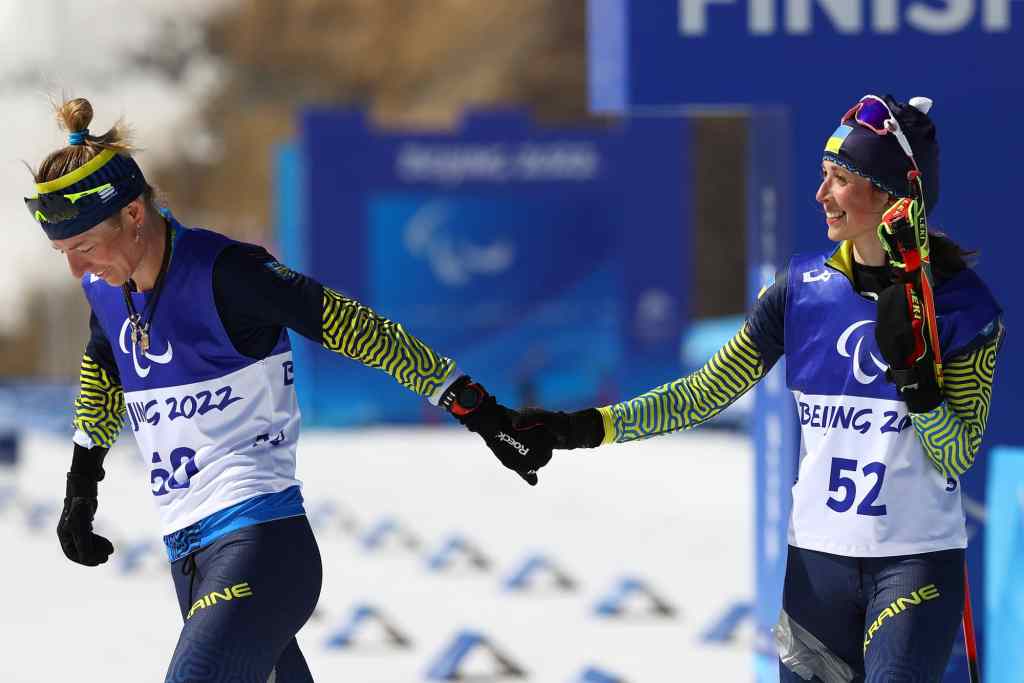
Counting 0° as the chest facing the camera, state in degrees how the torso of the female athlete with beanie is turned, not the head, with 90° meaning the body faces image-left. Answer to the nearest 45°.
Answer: approximately 45°
